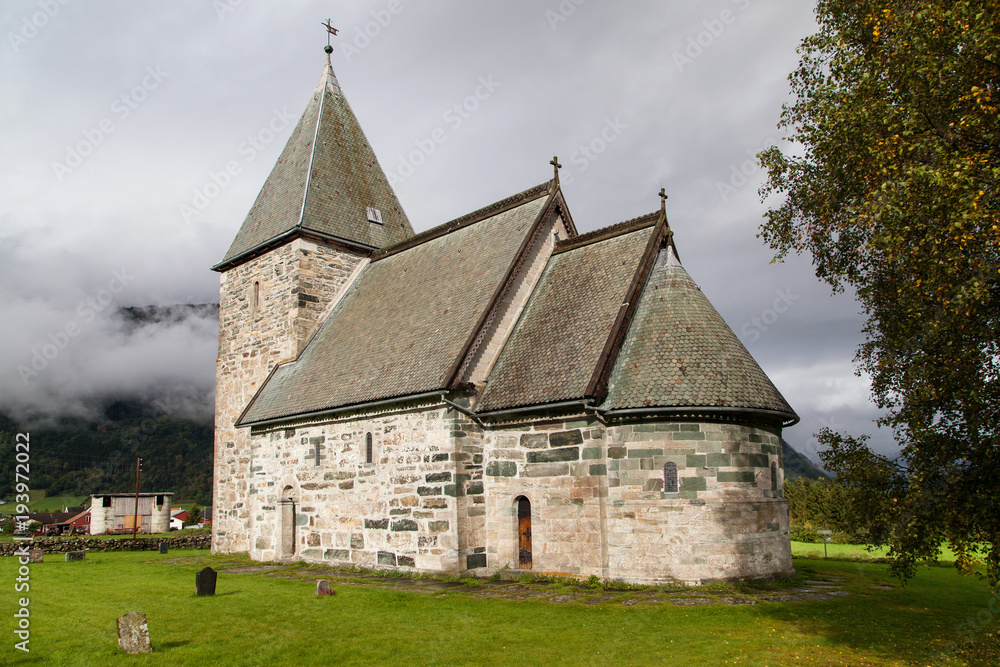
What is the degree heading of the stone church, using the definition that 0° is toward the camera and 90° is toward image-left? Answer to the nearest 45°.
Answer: approximately 135°

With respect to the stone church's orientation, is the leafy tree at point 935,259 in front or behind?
behind

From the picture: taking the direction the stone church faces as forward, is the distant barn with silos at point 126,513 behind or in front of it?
in front

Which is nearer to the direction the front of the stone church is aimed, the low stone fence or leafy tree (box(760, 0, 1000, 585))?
the low stone fence

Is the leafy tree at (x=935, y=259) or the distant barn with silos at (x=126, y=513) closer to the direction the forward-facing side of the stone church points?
the distant barn with silos
